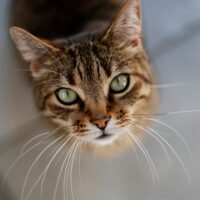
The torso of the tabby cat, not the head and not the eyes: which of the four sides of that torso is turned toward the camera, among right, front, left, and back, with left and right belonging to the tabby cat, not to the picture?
front
